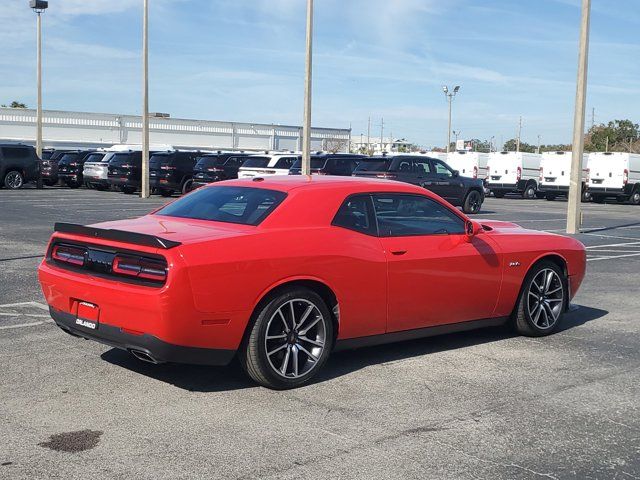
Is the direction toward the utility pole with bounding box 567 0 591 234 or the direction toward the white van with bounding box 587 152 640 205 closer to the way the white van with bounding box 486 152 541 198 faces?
the white van

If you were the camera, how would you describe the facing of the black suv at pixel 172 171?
facing away from the viewer and to the right of the viewer

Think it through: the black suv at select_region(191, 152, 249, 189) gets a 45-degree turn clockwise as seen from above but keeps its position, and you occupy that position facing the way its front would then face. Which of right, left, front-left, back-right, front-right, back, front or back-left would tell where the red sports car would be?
right

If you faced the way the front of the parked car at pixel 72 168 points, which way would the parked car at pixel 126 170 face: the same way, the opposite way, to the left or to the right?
the same way

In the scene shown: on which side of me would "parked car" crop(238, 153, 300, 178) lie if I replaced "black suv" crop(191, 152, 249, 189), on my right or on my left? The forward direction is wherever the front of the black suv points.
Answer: on my right

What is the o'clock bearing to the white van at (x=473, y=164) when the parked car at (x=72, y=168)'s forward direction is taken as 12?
The white van is roughly at 2 o'clock from the parked car.

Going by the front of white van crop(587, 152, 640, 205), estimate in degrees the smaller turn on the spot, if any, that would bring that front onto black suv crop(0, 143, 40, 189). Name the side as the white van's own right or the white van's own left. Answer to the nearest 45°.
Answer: approximately 135° to the white van's own left

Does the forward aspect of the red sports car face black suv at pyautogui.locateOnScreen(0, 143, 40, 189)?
no

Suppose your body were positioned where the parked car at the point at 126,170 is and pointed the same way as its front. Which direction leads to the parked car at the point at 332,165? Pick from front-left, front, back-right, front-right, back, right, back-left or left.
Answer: right

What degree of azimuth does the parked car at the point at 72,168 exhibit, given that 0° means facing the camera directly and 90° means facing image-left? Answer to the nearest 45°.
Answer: approximately 225°

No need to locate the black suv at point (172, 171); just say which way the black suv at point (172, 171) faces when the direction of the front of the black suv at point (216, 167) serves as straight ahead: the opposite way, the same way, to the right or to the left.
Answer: the same way

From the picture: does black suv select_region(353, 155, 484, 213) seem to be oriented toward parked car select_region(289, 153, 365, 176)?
no

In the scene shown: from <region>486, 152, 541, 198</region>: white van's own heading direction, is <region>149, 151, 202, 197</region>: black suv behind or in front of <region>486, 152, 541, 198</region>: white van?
behind

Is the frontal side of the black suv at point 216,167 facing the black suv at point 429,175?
no

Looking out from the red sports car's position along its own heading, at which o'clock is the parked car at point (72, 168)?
The parked car is roughly at 10 o'clock from the red sports car.

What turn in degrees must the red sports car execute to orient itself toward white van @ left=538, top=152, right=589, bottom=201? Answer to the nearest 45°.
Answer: approximately 45° to its left

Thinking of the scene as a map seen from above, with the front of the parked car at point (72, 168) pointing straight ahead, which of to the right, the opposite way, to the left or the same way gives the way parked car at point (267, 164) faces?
the same way
